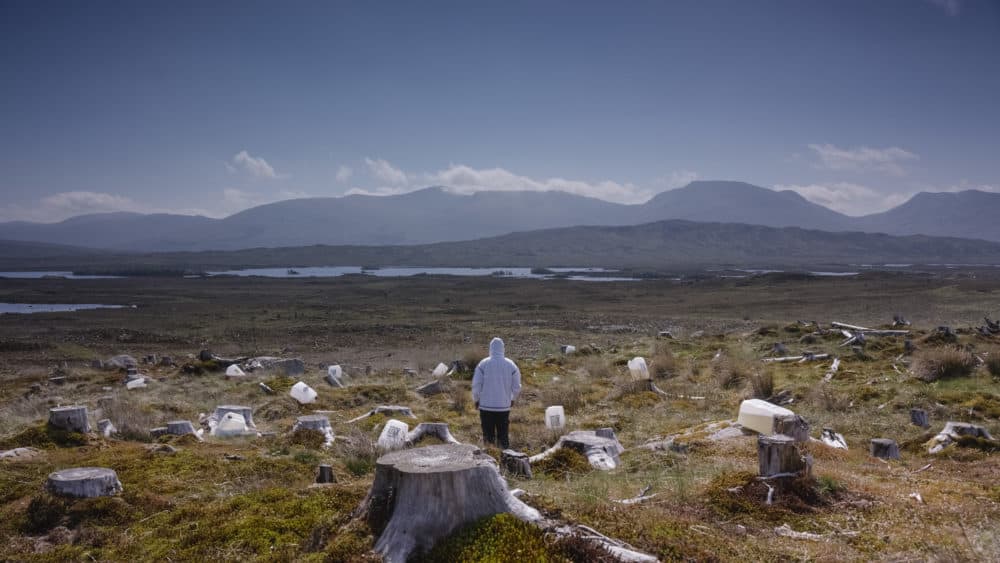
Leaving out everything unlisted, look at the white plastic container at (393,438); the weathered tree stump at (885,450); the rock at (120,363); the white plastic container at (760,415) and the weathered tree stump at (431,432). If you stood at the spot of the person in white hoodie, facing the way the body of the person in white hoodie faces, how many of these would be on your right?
2

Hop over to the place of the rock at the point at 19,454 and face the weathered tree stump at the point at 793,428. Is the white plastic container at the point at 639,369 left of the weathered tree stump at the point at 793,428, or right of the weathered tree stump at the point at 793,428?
left

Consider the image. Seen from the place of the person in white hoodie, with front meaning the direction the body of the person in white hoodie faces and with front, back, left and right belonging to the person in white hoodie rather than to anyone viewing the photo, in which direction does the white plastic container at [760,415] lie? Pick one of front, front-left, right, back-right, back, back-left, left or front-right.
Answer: right

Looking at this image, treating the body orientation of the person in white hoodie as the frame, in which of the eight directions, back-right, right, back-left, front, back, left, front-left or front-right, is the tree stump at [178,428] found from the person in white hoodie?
left

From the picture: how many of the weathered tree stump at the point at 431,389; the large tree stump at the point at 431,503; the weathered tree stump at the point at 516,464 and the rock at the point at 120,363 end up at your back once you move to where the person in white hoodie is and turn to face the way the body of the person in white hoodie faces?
2

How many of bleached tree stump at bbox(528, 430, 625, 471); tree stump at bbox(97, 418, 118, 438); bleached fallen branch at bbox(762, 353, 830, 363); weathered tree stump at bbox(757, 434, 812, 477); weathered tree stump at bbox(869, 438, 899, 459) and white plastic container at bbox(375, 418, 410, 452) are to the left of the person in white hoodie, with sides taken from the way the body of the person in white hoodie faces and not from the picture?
2

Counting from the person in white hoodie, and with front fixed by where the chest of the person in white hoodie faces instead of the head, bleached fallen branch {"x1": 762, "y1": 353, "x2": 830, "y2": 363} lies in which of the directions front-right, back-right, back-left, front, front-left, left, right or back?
front-right

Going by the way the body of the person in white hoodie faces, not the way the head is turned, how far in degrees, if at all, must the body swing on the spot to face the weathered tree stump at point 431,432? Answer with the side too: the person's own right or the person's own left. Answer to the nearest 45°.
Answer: approximately 90° to the person's own left

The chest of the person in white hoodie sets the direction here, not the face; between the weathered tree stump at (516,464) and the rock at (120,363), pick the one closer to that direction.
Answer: the rock

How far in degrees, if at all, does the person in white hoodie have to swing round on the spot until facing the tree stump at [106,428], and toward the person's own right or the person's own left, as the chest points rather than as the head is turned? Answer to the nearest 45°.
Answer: approximately 90° to the person's own left

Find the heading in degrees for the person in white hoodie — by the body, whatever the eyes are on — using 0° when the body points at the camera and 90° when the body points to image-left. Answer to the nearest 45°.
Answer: approximately 180°

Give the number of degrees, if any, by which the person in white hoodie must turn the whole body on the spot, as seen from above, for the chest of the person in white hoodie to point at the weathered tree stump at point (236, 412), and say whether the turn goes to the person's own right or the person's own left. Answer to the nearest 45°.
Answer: approximately 45° to the person's own left

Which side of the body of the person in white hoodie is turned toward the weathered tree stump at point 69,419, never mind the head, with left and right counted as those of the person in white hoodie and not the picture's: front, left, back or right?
left

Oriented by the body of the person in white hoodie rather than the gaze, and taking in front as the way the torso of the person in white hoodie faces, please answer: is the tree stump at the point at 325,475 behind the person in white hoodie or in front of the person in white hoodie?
behind

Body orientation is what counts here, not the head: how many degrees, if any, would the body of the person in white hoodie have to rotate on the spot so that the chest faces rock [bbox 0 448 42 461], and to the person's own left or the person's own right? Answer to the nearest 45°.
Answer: approximately 90° to the person's own left

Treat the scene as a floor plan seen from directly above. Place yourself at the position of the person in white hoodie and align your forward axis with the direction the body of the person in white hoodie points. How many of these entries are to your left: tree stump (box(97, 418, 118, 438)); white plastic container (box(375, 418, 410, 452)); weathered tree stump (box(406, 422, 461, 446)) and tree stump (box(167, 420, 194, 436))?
4

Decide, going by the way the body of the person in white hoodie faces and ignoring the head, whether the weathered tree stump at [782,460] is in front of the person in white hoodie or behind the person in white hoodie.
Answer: behind

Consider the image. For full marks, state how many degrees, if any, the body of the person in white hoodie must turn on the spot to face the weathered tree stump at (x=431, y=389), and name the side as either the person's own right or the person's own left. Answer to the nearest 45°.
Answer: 0° — they already face it

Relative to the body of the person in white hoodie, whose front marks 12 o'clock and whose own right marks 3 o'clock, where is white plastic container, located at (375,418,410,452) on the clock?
The white plastic container is roughly at 9 o'clock from the person in white hoodie.

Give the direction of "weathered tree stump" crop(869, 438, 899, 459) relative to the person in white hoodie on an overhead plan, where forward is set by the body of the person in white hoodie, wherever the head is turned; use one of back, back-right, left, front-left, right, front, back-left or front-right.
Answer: right
